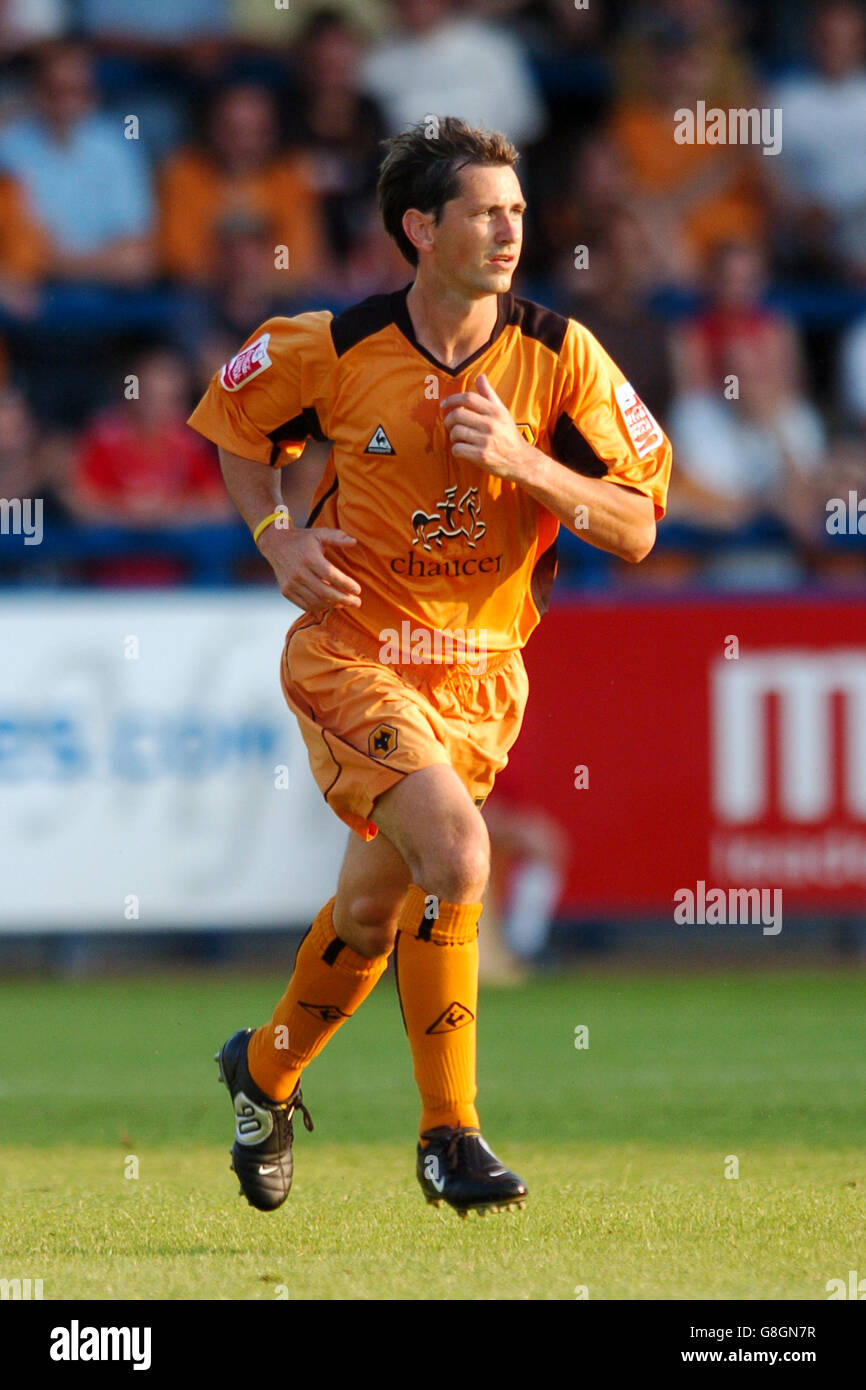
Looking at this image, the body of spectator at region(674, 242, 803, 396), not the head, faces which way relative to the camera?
toward the camera

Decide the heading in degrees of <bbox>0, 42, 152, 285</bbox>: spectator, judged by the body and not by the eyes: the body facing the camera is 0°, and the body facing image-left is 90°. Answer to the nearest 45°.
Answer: approximately 0°

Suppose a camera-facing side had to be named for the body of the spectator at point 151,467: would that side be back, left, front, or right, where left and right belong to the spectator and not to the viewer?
front

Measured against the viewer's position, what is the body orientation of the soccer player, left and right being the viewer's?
facing the viewer and to the right of the viewer

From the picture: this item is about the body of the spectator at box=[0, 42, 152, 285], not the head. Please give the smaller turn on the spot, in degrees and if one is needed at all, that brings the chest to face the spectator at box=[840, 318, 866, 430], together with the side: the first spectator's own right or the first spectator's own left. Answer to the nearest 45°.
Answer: approximately 90° to the first spectator's own left

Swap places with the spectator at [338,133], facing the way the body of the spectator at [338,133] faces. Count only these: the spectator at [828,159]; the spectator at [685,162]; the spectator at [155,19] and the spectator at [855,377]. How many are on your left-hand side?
3

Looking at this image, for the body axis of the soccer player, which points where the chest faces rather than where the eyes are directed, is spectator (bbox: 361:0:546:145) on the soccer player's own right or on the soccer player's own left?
on the soccer player's own left
